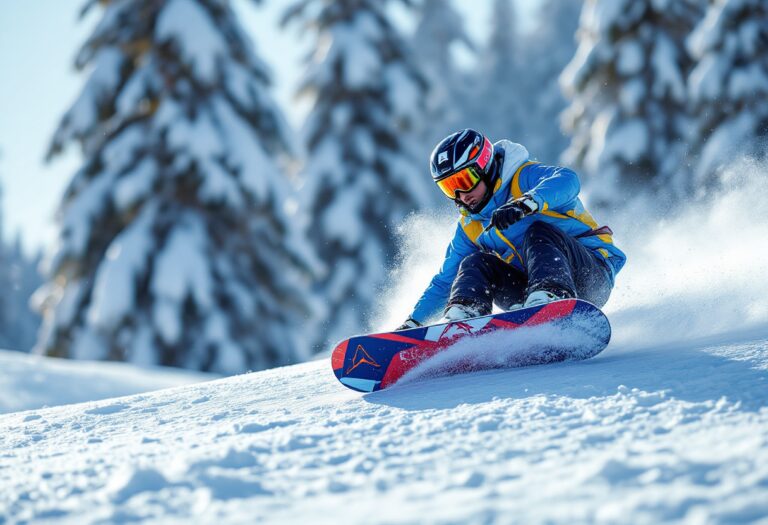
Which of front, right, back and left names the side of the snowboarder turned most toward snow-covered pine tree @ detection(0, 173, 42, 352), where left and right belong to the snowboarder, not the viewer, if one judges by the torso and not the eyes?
right

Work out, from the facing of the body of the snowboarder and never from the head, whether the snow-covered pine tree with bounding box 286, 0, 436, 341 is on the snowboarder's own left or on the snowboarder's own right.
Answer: on the snowboarder's own right

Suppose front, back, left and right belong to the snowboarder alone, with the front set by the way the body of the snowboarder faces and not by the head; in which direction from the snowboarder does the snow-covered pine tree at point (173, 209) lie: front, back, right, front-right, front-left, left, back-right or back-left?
right

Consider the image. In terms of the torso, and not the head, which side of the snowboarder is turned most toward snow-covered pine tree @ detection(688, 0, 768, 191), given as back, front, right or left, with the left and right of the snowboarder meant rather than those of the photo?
back

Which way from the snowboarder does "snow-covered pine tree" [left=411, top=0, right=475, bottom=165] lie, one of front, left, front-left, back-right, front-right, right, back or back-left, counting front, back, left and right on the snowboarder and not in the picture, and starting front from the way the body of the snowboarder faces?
back-right

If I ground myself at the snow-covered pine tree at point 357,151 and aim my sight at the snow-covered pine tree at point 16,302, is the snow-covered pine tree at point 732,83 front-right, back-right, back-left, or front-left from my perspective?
back-right

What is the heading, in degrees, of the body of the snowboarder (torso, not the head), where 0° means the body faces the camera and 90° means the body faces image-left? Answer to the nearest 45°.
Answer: approximately 45°

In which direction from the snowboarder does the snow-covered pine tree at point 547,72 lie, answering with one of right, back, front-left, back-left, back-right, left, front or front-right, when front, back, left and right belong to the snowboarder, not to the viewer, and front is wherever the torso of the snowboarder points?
back-right
